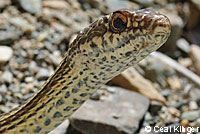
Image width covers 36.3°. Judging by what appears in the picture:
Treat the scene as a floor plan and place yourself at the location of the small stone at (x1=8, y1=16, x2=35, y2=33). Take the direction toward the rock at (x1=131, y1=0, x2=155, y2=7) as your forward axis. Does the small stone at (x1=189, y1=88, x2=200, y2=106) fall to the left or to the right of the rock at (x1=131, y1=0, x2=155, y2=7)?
right

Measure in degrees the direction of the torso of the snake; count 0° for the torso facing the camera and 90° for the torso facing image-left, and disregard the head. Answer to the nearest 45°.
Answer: approximately 270°

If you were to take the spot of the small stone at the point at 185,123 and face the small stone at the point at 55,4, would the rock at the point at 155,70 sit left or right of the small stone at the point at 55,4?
right

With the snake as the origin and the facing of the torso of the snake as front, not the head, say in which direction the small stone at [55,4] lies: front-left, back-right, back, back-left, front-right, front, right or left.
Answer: left
